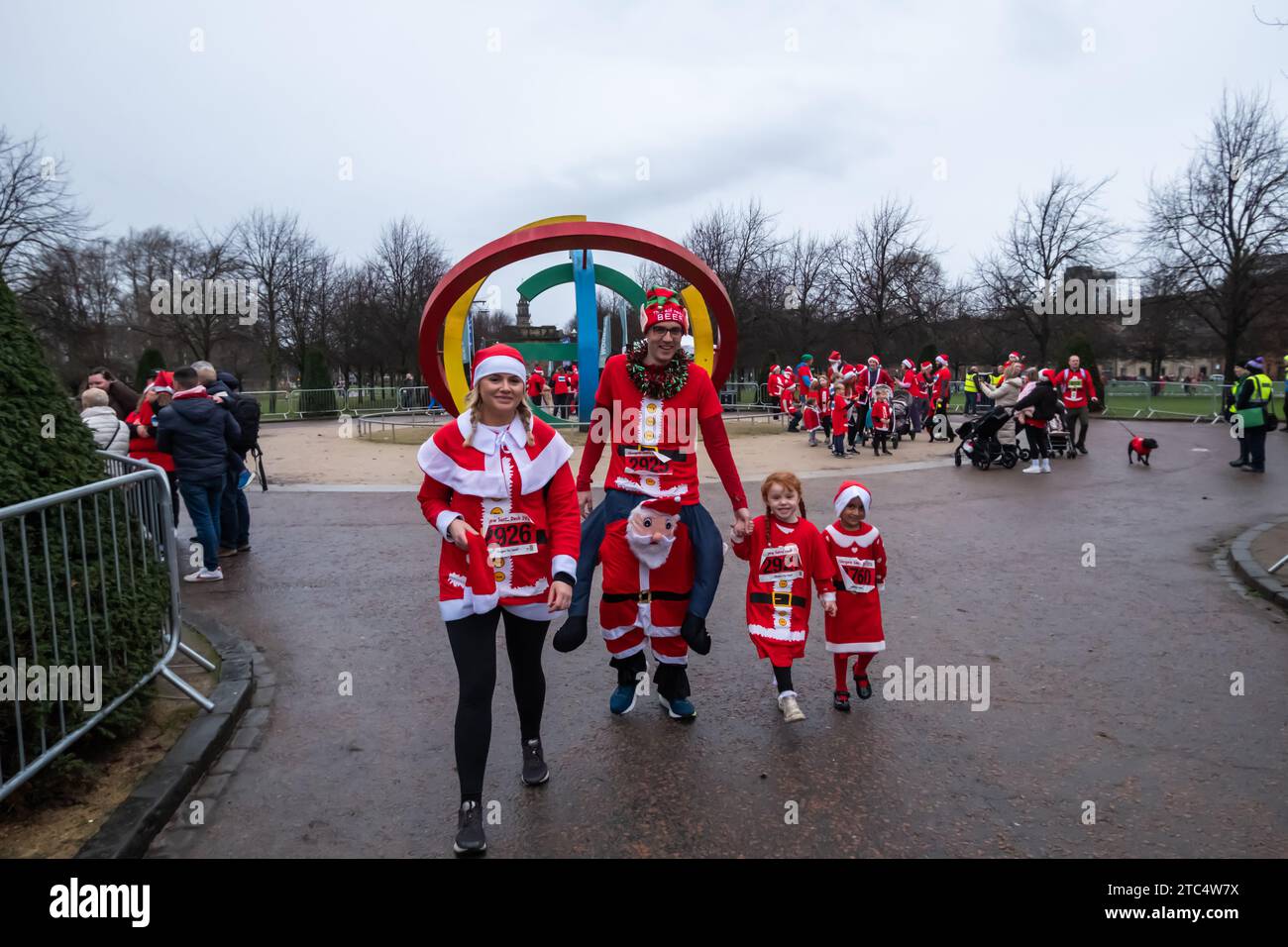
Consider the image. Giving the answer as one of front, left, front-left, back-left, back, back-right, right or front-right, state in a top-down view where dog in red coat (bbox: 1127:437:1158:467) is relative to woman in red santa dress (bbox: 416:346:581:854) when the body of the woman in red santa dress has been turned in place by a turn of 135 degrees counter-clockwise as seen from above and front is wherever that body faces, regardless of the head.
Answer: front

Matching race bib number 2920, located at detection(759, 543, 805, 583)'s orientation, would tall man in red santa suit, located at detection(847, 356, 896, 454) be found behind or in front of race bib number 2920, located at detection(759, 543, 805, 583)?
behind

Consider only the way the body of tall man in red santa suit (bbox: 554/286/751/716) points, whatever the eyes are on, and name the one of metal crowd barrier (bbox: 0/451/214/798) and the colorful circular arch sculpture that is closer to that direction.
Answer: the metal crowd barrier

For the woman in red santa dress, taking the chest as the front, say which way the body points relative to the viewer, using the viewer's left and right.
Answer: facing the viewer

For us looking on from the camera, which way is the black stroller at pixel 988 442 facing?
facing the viewer and to the left of the viewer

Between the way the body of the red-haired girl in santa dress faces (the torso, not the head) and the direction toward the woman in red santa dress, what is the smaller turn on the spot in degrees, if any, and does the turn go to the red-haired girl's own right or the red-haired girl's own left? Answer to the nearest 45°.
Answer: approximately 45° to the red-haired girl's own right

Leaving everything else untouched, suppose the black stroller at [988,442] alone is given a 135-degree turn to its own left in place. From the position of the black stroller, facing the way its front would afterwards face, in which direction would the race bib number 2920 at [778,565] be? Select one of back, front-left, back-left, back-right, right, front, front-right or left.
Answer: right

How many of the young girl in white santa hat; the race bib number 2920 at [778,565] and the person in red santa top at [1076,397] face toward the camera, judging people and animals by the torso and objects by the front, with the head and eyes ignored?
3

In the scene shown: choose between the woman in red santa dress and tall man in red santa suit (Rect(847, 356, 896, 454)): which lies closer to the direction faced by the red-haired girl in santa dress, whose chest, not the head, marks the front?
the woman in red santa dress

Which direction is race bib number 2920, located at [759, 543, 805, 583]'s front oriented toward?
toward the camera

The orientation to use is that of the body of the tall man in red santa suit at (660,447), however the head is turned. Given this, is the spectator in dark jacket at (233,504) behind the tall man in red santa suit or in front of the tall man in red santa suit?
behind

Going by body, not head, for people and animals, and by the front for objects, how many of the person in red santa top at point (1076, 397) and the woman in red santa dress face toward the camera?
2

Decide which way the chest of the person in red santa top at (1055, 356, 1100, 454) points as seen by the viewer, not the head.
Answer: toward the camera
